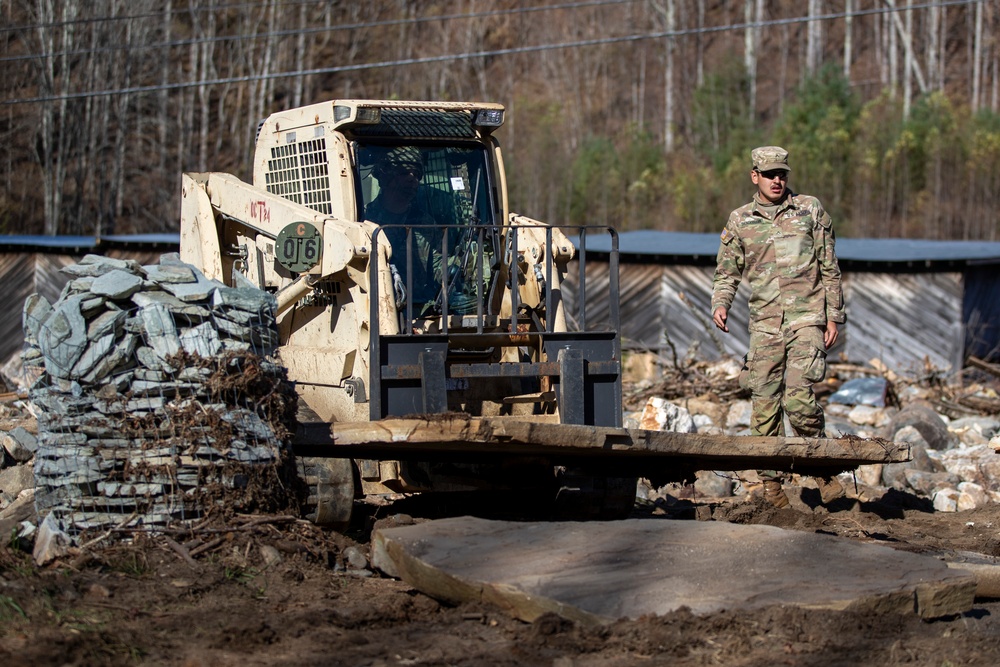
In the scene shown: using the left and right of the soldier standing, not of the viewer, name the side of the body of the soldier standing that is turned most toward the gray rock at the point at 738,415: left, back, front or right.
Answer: back

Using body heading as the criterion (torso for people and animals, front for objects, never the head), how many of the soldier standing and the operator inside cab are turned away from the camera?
0

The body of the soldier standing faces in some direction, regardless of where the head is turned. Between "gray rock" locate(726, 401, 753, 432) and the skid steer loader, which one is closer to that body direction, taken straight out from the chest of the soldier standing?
the skid steer loader

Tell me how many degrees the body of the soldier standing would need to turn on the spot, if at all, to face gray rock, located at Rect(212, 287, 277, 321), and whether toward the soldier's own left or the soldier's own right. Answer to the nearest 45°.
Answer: approximately 45° to the soldier's own right

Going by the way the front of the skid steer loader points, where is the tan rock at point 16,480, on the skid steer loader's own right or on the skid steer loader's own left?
on the skid steer loader's own right

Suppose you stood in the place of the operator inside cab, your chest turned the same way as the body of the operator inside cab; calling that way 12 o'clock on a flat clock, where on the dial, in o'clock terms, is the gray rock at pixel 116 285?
The gray rock is roughly at 3 o'clock from the operator inside cab.

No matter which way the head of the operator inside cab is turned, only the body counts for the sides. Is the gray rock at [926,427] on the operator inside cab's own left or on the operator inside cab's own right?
on the operator inside cab's own left

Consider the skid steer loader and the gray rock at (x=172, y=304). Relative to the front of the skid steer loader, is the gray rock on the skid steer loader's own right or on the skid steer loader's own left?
on the skid steer loader's own right

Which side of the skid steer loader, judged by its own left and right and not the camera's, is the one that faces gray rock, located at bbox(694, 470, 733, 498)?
left

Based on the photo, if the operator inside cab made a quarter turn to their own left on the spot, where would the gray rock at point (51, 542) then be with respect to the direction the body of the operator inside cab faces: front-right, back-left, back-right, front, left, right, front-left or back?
back

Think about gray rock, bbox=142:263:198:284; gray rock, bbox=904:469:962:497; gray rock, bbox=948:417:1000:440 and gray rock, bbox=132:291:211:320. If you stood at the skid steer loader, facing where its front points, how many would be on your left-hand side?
2

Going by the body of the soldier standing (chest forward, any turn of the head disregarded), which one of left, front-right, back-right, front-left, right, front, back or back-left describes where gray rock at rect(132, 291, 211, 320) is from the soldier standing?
front-right

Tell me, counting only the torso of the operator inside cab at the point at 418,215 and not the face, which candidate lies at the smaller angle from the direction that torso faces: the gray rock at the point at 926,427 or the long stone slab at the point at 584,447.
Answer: the long stone slab

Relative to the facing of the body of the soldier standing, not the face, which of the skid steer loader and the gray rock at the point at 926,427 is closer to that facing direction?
the skid steer loader

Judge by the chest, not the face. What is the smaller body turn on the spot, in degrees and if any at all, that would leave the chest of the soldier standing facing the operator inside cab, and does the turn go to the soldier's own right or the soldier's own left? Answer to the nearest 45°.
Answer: approximately 90° to the soldier's own right
